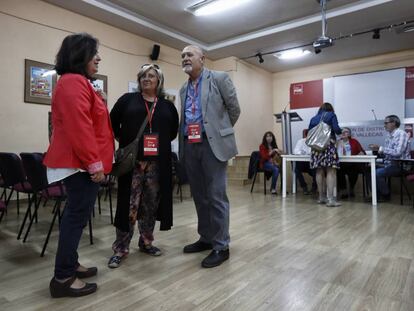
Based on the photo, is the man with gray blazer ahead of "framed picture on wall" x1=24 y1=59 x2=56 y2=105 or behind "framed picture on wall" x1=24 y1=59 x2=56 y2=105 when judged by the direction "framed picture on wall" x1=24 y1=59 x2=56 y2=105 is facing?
ahead

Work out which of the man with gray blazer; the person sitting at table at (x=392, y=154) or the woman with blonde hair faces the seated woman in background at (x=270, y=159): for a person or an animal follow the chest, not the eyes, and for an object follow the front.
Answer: the person sitting at table

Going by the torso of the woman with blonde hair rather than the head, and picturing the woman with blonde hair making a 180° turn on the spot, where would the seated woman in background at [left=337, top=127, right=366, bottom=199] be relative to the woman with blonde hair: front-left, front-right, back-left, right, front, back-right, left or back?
front-right

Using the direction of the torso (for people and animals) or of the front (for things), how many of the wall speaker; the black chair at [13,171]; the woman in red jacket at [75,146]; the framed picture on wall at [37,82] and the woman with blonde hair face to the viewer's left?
0

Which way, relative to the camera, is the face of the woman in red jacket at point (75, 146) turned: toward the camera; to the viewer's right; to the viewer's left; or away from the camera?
to the viewer's right

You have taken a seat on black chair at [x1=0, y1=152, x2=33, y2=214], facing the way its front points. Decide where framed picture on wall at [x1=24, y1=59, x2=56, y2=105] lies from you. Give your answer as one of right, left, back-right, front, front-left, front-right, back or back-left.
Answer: front-left

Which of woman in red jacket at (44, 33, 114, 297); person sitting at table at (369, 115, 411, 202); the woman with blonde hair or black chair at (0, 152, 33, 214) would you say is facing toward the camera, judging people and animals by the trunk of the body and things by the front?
the woman with blonde hair

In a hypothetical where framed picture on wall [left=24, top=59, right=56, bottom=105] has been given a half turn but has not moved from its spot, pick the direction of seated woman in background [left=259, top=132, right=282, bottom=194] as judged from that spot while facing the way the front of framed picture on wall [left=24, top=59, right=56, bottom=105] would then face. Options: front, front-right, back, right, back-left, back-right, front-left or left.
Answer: back-right

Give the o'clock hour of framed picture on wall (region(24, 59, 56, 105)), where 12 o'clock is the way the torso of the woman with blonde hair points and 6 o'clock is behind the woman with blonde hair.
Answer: The framed picture on wall is roughly at 5 o'clock from the woman with blonde hair.

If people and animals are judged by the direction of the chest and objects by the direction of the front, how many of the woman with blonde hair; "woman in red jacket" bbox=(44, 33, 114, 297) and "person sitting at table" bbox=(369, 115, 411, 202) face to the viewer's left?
1

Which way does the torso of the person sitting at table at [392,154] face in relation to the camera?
to the viewer's left

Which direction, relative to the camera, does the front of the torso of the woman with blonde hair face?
toward the camera

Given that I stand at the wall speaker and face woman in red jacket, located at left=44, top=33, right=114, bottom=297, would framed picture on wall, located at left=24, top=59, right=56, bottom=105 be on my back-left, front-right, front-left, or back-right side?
front-right

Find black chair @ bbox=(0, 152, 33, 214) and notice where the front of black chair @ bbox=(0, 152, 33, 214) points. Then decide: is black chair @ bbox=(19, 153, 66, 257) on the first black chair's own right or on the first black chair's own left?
on the first black chair's own right

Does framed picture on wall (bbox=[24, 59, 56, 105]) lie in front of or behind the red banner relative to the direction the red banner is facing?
in front

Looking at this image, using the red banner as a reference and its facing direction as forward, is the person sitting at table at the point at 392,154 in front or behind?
in front

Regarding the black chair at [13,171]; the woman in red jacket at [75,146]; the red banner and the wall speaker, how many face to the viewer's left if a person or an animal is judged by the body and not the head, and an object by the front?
0

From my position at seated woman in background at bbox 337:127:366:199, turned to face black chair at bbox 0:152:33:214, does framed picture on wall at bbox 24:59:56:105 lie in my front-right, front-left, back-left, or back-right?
front-right
